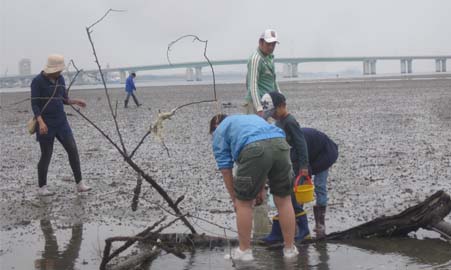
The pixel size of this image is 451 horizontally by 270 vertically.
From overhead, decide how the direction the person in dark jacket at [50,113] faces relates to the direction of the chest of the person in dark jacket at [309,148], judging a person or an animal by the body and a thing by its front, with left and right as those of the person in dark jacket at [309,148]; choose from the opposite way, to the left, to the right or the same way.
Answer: the opposite way

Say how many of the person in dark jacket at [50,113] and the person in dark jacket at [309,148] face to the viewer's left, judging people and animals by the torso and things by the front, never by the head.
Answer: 1

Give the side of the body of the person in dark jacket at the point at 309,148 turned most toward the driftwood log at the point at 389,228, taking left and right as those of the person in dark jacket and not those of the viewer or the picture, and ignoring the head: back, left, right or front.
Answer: back

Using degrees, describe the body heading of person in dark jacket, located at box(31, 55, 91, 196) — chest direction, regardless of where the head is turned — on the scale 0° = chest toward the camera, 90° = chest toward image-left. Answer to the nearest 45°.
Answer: approximately 315°

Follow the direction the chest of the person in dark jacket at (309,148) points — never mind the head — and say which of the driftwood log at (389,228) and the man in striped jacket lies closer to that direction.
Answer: the man in striped jacket

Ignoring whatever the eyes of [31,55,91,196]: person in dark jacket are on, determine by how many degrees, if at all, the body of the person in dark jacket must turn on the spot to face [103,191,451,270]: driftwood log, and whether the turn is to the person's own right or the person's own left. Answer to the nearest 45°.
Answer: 0° — they already face it

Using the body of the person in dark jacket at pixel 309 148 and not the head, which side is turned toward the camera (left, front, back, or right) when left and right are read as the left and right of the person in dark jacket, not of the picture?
left

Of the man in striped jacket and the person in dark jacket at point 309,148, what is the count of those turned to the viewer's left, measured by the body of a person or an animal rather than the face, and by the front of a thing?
1

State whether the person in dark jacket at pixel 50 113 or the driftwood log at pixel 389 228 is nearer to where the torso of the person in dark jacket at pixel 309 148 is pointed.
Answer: the person in dark jacket

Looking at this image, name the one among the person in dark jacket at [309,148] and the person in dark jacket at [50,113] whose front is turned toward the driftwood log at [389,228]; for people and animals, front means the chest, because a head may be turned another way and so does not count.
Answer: the person in dark jacket at [50,113]
